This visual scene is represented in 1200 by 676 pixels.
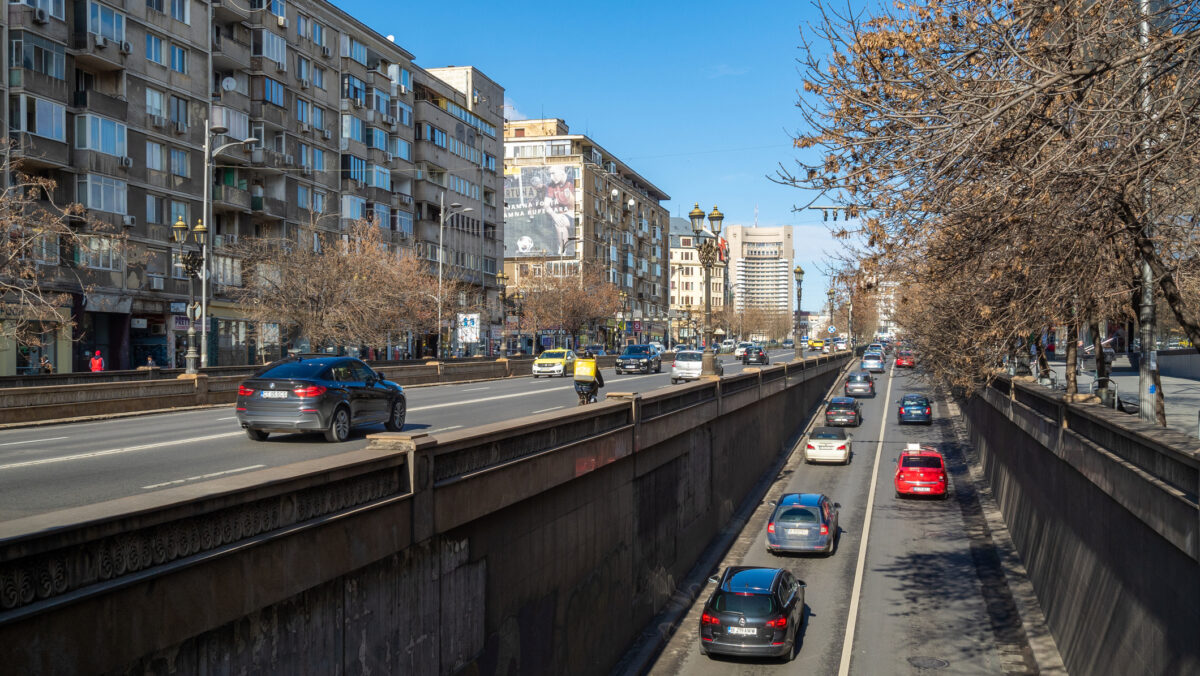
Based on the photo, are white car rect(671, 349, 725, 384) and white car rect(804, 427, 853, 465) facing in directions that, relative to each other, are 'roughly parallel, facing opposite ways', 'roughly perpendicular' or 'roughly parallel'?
roughly parallel

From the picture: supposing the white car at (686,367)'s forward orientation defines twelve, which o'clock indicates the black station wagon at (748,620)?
The black station wagon is roughly at 6 o'clock from the white car.

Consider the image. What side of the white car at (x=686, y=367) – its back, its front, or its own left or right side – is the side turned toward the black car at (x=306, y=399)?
back

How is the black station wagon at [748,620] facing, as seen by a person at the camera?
facing away from the viewer

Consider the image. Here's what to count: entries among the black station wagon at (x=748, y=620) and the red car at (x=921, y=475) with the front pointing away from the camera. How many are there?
2

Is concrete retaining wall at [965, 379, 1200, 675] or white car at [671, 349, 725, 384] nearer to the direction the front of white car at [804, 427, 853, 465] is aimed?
the white car

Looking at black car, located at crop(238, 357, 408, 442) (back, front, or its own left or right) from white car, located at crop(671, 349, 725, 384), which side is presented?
front

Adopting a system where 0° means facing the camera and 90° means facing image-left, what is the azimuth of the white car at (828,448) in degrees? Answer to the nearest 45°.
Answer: approximately 180°

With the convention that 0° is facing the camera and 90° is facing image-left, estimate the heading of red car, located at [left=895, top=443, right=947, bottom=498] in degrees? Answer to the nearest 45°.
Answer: approximately 180°

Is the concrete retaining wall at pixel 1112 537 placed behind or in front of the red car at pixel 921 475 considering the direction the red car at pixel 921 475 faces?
behind

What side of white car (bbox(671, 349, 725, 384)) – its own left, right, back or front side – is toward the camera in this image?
back

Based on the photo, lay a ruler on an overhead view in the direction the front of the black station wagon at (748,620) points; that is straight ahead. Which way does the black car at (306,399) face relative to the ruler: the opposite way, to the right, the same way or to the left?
the same way

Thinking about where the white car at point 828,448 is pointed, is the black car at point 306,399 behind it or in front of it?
behind
